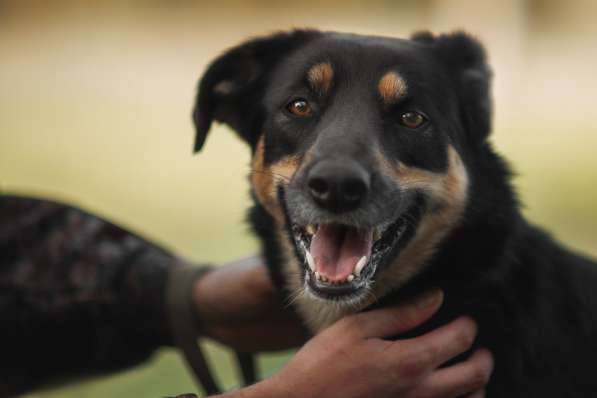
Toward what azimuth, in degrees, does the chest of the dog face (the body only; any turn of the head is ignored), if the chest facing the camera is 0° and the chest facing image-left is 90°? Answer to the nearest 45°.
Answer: approximately 45°
